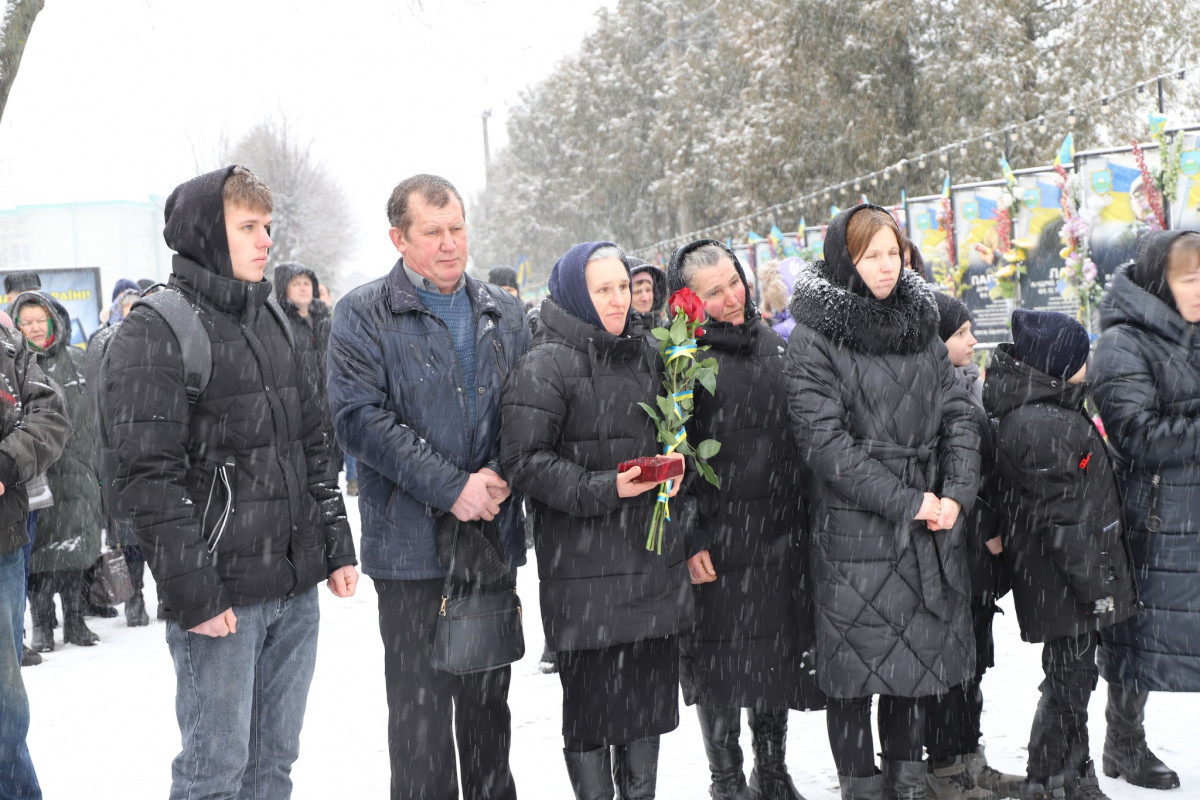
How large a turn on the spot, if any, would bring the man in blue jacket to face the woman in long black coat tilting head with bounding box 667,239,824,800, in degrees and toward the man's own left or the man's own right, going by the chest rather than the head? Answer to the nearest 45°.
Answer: approximately 45° to the man's own left

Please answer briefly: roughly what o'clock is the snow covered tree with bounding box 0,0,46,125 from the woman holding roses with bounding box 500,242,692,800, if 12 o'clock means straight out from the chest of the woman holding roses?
The snow covered tree is roughly at 6 o'clock from the woman holding roses.

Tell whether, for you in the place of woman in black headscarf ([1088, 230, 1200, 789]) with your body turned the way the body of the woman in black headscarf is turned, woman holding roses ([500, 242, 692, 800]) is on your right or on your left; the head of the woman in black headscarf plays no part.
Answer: on your right

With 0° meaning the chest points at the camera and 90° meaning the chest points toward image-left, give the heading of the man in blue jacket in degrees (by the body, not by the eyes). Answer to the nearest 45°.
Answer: approximately 315°

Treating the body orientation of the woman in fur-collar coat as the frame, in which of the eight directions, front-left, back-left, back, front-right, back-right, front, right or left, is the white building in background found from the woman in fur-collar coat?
back

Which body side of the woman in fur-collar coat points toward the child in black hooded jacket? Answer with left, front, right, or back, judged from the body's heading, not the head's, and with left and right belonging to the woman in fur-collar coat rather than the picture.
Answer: left

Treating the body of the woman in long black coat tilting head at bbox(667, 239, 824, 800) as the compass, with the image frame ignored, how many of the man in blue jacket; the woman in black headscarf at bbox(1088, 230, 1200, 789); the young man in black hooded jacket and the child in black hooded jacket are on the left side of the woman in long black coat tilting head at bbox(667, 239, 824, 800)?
2

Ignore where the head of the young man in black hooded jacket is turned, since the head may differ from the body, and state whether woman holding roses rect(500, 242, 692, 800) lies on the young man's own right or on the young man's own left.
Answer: on the young man's own left
